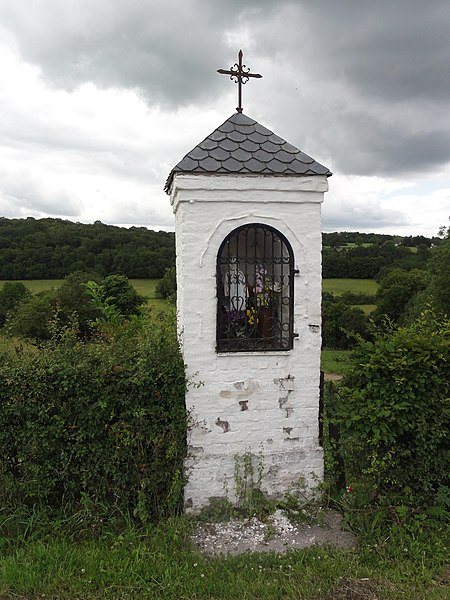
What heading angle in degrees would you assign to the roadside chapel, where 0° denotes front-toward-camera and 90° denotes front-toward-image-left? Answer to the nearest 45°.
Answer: approximately 0°

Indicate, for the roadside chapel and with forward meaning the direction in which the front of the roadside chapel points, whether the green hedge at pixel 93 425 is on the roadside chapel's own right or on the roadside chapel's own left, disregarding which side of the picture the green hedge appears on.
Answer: on the roadside chapel's own right

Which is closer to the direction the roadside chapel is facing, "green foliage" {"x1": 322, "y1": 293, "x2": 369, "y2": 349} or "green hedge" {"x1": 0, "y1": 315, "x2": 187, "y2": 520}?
the green hedge

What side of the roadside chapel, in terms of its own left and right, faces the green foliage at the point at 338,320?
back

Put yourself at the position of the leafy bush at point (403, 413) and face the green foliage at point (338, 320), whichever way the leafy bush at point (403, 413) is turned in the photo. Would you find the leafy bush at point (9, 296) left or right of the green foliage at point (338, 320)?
left

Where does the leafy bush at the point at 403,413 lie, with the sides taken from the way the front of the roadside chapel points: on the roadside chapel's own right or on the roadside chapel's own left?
on the roadside chapel's own left

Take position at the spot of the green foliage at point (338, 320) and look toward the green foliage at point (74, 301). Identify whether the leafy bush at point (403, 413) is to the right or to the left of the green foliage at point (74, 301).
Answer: left

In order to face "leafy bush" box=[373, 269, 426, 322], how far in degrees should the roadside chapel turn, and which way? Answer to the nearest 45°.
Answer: approximately 180°

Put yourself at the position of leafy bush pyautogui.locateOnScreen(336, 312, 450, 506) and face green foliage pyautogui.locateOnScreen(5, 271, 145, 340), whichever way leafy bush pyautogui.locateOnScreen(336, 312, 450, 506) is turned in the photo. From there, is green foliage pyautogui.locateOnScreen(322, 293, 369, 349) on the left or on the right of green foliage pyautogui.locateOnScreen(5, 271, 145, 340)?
right

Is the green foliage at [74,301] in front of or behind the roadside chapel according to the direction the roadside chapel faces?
behind

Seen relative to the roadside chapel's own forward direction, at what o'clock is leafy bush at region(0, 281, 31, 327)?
The leafy bush is roughly at 5 o'clock from the roadside chapel.

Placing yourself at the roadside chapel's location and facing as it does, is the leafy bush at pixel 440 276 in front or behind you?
behind
